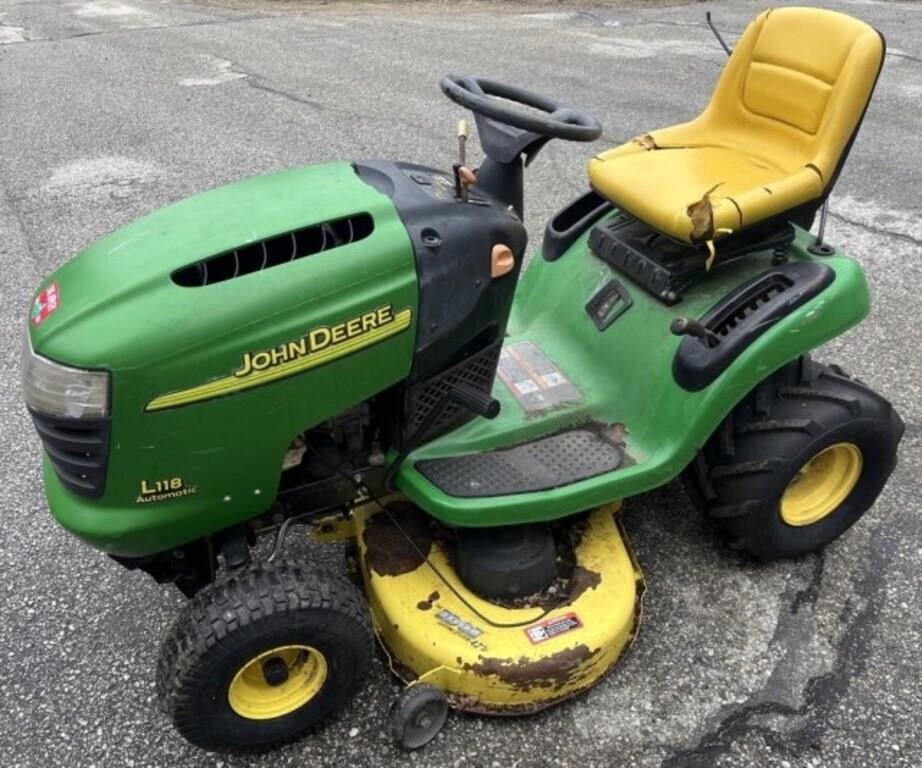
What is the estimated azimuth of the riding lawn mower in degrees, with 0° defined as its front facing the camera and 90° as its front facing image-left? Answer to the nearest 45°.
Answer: approximately 45°
